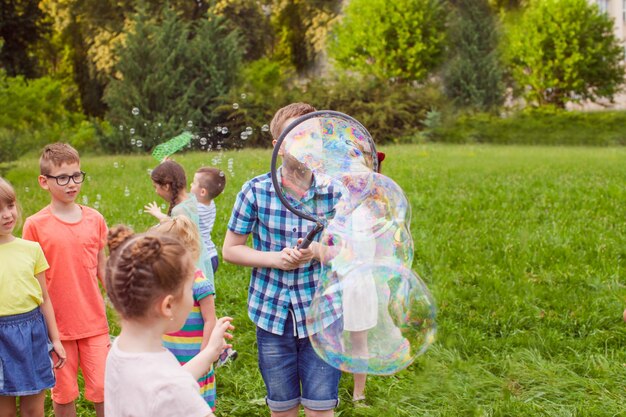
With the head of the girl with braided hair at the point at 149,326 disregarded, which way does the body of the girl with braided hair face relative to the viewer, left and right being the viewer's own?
facing away from the viewer and to the right of the viewer

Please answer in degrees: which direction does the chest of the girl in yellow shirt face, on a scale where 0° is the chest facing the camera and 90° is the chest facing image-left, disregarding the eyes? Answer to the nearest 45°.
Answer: approximately 0°

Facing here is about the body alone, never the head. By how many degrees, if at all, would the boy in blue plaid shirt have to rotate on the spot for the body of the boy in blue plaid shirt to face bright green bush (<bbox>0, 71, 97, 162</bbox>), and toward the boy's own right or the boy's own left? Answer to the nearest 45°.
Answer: approximately 180°

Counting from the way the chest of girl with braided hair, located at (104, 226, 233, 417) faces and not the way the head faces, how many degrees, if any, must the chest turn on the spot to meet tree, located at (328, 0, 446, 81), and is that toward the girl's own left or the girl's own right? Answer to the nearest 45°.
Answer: approximately 45° to the girl's own left

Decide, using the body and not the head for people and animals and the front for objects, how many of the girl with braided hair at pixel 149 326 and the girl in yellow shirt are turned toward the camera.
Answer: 1

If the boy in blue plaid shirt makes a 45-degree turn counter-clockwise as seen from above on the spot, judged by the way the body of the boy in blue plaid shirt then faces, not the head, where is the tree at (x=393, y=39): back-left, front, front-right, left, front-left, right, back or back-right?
left

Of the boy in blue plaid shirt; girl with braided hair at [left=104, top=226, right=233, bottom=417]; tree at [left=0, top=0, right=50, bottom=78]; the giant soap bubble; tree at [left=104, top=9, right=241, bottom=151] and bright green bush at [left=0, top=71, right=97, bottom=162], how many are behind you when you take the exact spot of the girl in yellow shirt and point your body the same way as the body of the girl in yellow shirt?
3

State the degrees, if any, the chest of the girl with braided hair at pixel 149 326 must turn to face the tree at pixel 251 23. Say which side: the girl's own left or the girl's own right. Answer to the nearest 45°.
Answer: approximately 45° to the girl's own left

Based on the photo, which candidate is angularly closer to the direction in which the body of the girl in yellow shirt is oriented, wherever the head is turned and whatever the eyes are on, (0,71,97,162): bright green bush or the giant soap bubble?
the giant soap bubble

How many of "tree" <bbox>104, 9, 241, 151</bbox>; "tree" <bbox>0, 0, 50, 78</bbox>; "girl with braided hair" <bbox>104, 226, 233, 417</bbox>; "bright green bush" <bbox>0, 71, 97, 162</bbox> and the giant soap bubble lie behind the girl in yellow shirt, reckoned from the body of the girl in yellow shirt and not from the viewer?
3
